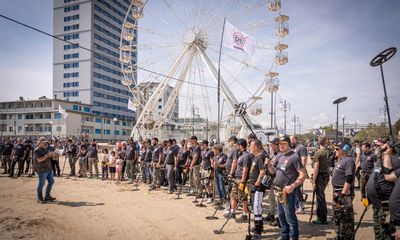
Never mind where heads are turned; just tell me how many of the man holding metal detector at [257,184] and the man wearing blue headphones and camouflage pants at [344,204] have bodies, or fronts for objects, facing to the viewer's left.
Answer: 2

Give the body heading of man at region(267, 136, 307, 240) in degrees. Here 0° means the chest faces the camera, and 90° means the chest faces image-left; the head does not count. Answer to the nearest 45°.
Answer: approximately 45°

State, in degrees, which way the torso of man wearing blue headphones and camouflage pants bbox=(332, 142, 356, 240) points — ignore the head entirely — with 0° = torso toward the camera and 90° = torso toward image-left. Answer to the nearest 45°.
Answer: approximately 90°

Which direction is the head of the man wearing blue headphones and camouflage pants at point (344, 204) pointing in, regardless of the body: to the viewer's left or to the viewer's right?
to the viewer's left

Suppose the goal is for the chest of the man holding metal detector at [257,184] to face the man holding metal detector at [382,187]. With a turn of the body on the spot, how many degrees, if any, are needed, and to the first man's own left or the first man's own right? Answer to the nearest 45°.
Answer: approximately 135° to the first man's own left

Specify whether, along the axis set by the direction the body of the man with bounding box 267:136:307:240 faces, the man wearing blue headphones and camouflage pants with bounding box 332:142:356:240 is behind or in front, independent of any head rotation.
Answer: behind

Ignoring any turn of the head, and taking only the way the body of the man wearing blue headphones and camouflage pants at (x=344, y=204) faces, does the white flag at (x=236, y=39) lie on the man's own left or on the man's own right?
on the man's own right

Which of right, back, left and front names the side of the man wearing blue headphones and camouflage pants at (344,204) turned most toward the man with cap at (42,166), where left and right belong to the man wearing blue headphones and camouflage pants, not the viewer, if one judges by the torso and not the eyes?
front

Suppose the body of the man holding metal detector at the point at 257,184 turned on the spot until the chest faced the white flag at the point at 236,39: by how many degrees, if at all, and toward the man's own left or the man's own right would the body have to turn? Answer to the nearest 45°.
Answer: approximately 90° to the man's own right

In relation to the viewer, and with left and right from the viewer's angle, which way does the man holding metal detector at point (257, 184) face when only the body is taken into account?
facing to the left of the viewer

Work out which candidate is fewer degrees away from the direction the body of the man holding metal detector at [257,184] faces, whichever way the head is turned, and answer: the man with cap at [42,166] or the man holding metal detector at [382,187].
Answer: the man with cap
